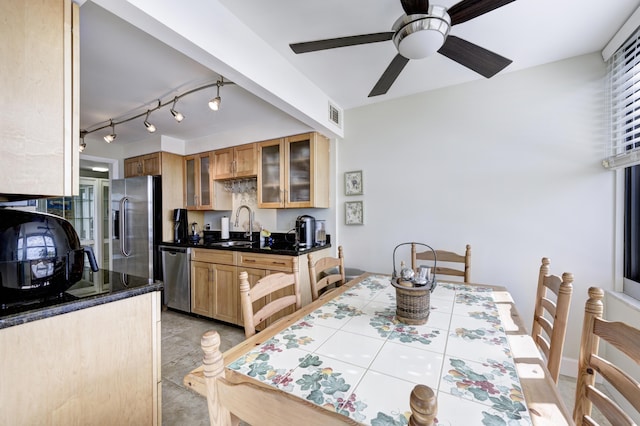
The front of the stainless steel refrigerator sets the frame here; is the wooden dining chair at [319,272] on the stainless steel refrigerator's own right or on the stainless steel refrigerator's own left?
on the stainless steel refrigerator's own left

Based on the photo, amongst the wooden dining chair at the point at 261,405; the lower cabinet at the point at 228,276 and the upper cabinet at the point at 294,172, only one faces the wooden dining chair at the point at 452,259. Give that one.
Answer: the wooden dining chair at the point at 261,405

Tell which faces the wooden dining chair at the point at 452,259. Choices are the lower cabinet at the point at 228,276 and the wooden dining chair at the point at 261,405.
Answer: the wooden dining chair at the point at 261,405

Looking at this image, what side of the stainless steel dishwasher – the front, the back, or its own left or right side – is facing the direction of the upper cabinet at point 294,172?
left

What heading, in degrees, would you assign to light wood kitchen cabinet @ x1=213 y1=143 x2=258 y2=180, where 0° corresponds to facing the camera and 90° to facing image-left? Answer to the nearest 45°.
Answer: approximately 45°

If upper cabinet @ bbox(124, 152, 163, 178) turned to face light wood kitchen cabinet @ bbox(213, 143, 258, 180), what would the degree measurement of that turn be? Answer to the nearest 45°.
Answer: approximately 90° to its left

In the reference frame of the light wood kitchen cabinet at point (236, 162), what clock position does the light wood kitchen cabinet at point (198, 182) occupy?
the light wood kitchen cabinet at point (198, 182) is roughly at 3 o'clock from the light wood kitchen cabinet at point (236, 162).

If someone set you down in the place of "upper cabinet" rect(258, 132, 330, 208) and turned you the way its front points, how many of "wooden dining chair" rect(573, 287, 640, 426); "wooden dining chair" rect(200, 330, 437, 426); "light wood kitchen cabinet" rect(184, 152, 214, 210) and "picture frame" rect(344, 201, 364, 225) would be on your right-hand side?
1

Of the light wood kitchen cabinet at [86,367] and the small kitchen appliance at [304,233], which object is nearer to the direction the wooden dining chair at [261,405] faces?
the small kitchen appliance

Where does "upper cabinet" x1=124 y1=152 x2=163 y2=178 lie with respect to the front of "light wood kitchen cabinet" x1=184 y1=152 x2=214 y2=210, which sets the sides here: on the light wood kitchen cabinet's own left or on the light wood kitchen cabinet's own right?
on the light wood kitchen cabinet's own right

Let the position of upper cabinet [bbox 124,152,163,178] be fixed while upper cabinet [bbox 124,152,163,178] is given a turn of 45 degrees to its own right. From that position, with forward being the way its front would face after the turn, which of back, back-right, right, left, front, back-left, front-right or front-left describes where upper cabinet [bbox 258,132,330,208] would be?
back-left

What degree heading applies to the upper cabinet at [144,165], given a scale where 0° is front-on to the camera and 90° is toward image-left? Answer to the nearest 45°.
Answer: approximately 45°
